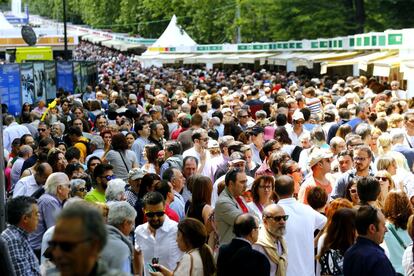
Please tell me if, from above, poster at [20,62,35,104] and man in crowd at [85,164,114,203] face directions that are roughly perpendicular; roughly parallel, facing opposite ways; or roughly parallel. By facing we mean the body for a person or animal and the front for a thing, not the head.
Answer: roughly perpendicular

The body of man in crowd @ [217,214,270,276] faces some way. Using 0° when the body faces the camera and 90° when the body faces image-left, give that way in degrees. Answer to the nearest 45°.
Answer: approximately 225°
